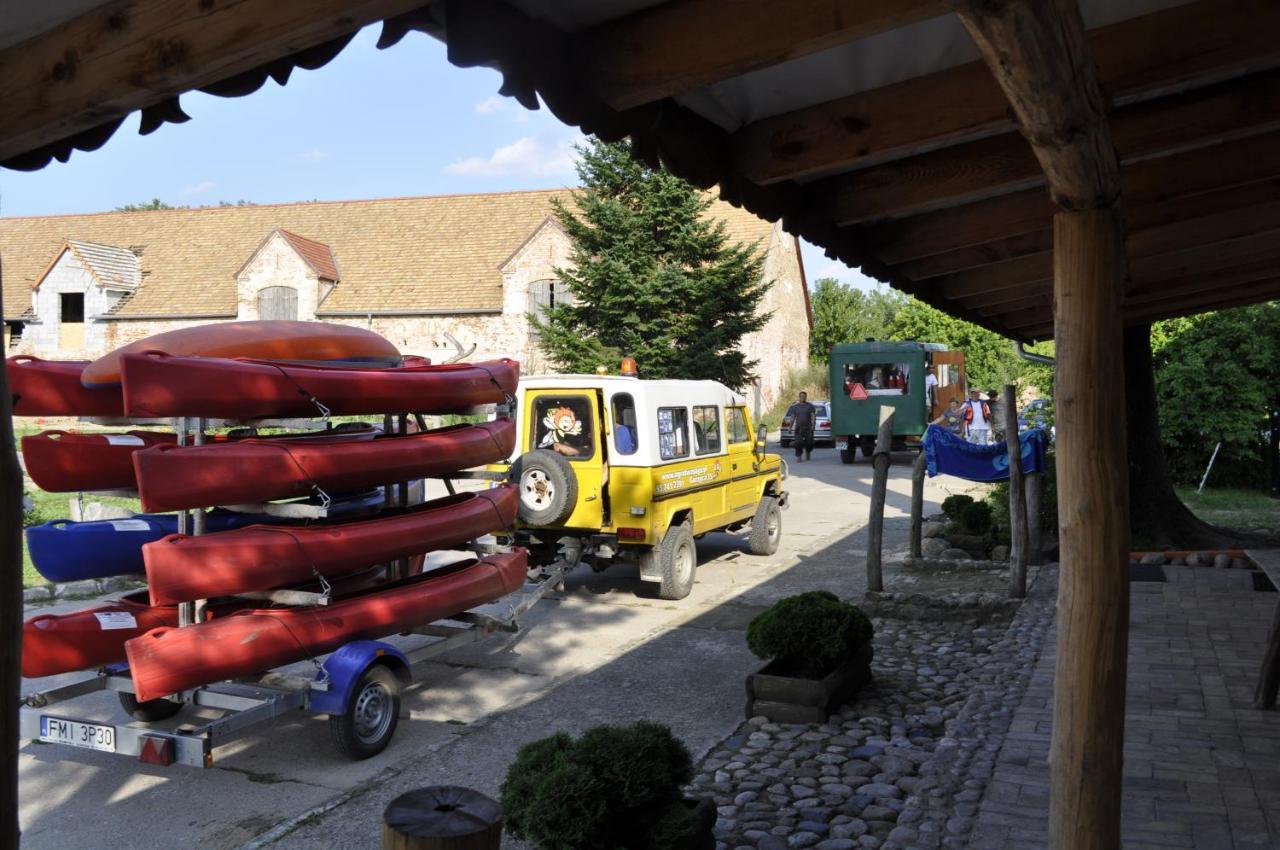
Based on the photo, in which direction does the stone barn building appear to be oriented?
toward the camera

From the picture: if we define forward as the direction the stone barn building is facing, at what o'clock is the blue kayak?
The blue kayak is roughly at 12 o'clock from the stone barn building.

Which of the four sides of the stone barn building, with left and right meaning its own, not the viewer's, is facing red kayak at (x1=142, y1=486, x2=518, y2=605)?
front
